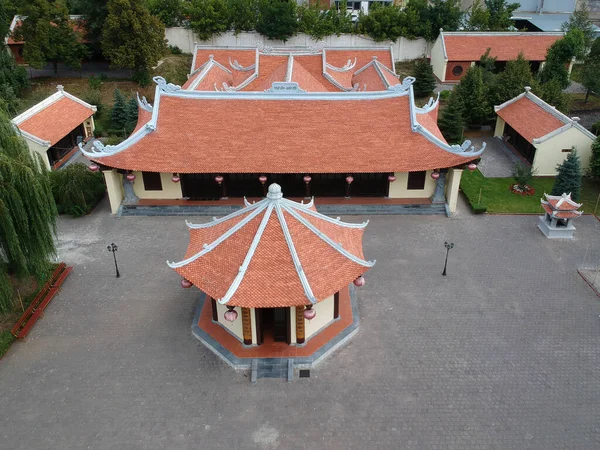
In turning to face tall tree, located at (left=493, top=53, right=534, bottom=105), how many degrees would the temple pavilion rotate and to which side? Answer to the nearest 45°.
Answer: approximately 135° to its left

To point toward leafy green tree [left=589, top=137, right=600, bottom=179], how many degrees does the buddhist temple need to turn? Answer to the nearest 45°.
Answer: approximately 90° to its left

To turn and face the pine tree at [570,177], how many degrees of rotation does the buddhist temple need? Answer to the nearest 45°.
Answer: approximately 90° to its left

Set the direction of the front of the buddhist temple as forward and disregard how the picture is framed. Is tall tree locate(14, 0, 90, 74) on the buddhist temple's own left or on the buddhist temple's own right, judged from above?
on the buddhist temple's own right

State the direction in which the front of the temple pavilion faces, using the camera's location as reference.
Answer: facing the viewer

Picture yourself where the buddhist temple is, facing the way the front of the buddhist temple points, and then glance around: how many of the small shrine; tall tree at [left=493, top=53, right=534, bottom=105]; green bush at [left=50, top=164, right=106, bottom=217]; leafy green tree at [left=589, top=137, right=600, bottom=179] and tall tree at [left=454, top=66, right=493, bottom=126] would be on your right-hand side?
1

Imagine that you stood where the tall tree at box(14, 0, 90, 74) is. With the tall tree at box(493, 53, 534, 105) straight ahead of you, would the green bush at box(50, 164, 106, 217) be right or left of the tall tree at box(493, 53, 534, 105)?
right

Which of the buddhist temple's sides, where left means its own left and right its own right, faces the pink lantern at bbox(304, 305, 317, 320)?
front

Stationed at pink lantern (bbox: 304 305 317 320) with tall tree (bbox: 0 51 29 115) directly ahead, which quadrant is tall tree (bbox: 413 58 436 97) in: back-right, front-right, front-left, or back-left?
front-right

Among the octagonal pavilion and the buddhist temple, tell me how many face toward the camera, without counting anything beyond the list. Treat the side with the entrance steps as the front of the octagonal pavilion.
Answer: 2

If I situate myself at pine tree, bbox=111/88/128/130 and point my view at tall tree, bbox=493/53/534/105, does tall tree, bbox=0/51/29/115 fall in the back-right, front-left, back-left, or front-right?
back-left

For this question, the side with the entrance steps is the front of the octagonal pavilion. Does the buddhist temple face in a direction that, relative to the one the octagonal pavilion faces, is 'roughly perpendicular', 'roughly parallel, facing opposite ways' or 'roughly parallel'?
roughly parallel

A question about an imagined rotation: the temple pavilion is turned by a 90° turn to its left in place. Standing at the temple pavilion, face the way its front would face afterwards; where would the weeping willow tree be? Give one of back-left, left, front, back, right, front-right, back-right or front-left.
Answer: back

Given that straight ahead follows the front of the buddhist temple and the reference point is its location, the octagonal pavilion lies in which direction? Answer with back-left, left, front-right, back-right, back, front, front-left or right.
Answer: front

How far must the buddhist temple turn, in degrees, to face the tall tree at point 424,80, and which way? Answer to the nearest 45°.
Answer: approximately 135° to its left

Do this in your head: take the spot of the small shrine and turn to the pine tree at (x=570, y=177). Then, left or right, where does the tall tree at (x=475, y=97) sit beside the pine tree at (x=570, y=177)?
left

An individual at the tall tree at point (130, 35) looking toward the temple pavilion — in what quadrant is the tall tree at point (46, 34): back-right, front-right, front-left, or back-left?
back-right
